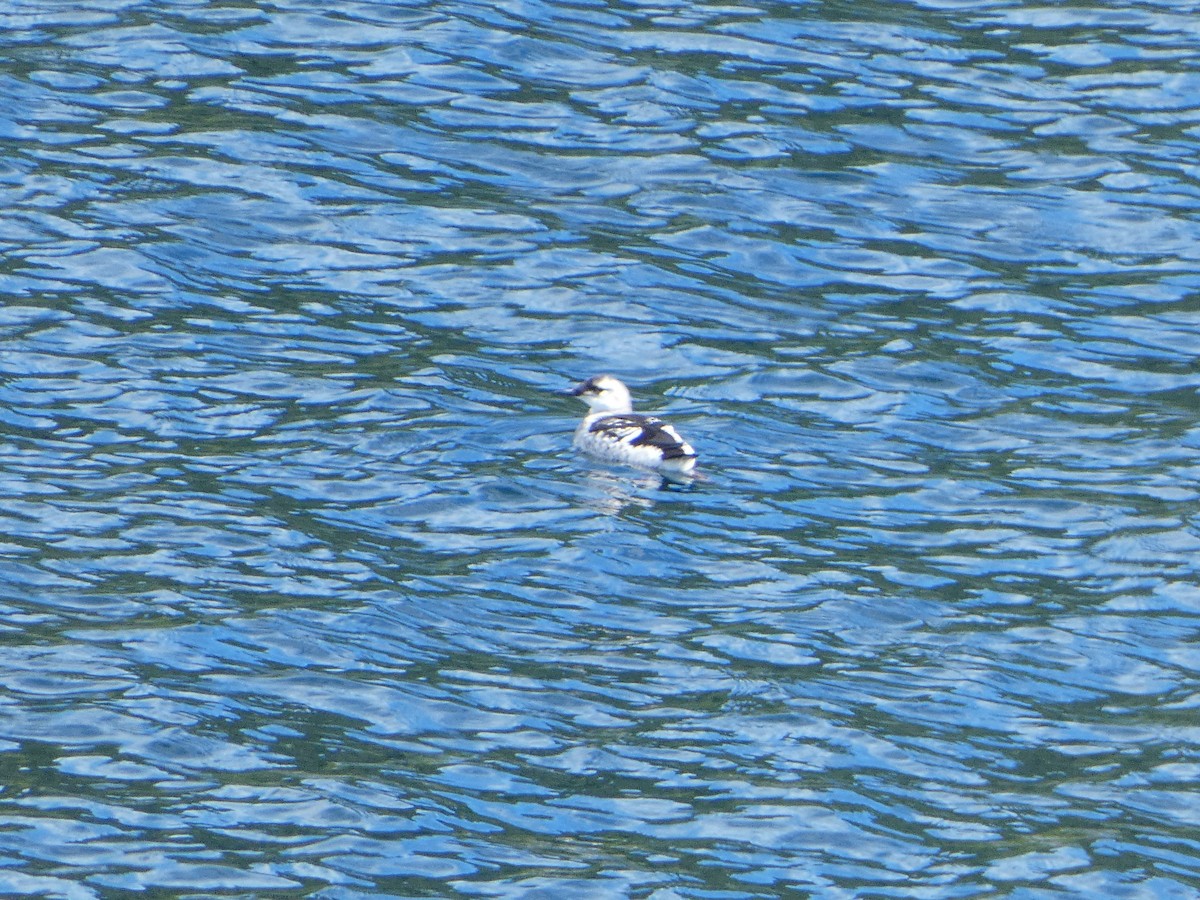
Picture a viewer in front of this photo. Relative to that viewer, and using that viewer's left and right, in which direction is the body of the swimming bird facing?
facing away from the viewer and to the left of the viewer
